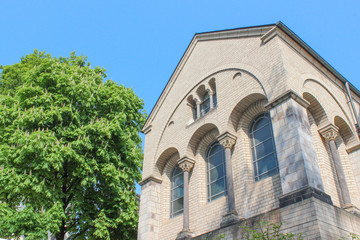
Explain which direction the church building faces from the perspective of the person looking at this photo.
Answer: facing the viewer and to the left of the viewer

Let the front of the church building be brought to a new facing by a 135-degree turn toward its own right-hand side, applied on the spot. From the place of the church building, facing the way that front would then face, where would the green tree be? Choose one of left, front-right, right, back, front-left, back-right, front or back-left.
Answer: left
